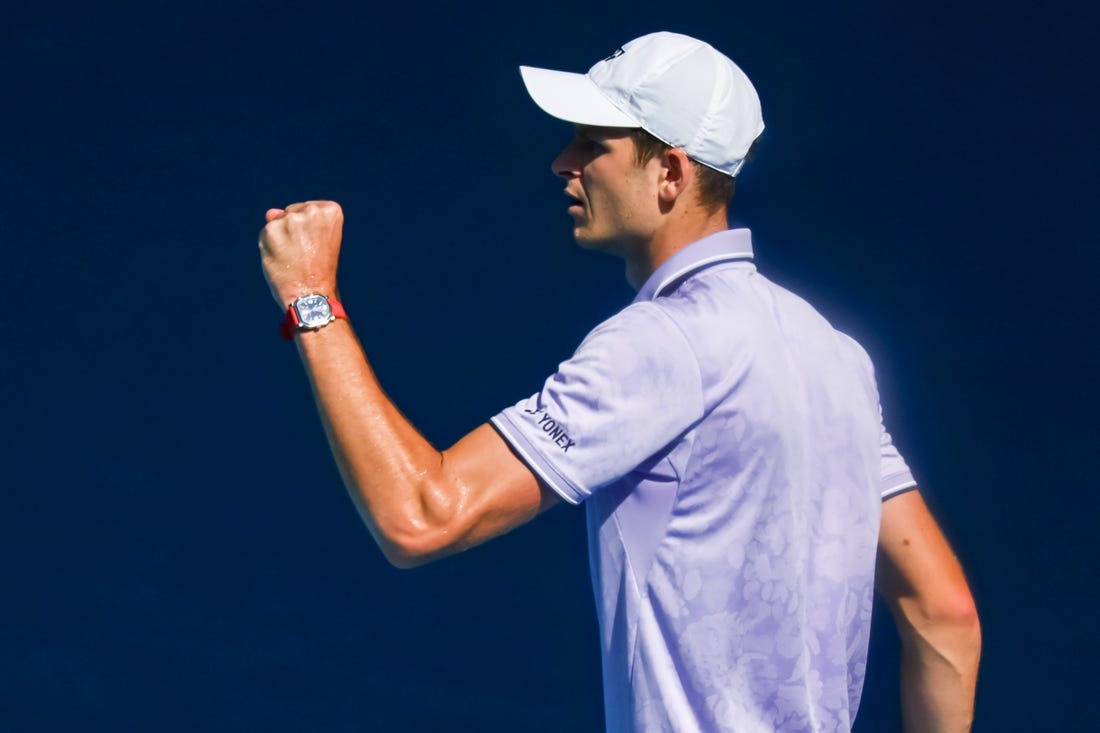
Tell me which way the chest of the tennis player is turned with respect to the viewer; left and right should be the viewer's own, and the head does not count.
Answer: facing away from the viewer and to the left of the viewer

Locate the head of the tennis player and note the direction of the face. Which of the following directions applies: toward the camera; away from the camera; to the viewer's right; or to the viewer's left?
to the viewer's left
